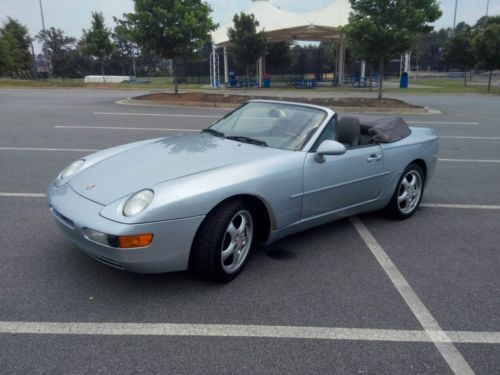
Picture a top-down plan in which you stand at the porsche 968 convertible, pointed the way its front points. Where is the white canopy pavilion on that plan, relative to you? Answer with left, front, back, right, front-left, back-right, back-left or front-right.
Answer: back-right

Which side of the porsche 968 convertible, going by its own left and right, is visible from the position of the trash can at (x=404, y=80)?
back

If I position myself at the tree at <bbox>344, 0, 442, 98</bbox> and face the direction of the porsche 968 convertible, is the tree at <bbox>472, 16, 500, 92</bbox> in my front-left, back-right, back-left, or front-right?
back-left

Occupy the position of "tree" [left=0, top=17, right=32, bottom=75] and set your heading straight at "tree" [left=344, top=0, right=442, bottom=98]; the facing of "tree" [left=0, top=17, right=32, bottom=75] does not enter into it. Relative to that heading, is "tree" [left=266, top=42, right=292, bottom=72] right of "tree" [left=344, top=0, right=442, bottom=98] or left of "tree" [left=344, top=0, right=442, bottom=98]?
left

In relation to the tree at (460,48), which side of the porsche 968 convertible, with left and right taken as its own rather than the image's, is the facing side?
back

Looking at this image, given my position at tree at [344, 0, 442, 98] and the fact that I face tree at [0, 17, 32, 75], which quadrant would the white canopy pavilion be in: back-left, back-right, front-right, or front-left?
front-right

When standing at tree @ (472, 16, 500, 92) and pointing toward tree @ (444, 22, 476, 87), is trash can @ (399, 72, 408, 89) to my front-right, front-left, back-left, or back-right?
front-left

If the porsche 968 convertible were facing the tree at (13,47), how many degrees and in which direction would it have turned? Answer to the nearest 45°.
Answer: approximately 90° to its right

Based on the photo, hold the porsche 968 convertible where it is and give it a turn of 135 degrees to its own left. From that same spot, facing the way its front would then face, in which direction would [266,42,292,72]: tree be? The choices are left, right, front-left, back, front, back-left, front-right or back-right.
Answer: left

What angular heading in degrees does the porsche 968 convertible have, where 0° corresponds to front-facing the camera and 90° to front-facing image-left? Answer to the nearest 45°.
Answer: approximately 45°

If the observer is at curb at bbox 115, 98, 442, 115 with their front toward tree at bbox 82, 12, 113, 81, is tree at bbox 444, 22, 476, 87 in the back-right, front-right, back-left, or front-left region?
front-right

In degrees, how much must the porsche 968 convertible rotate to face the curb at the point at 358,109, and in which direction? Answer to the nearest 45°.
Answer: approximately 135° to its right

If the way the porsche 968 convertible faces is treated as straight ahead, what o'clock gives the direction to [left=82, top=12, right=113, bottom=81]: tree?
The tree is roughly at 4 o'clock from the porsche 968 convertible.

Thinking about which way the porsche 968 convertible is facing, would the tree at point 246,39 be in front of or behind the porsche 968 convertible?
behind
